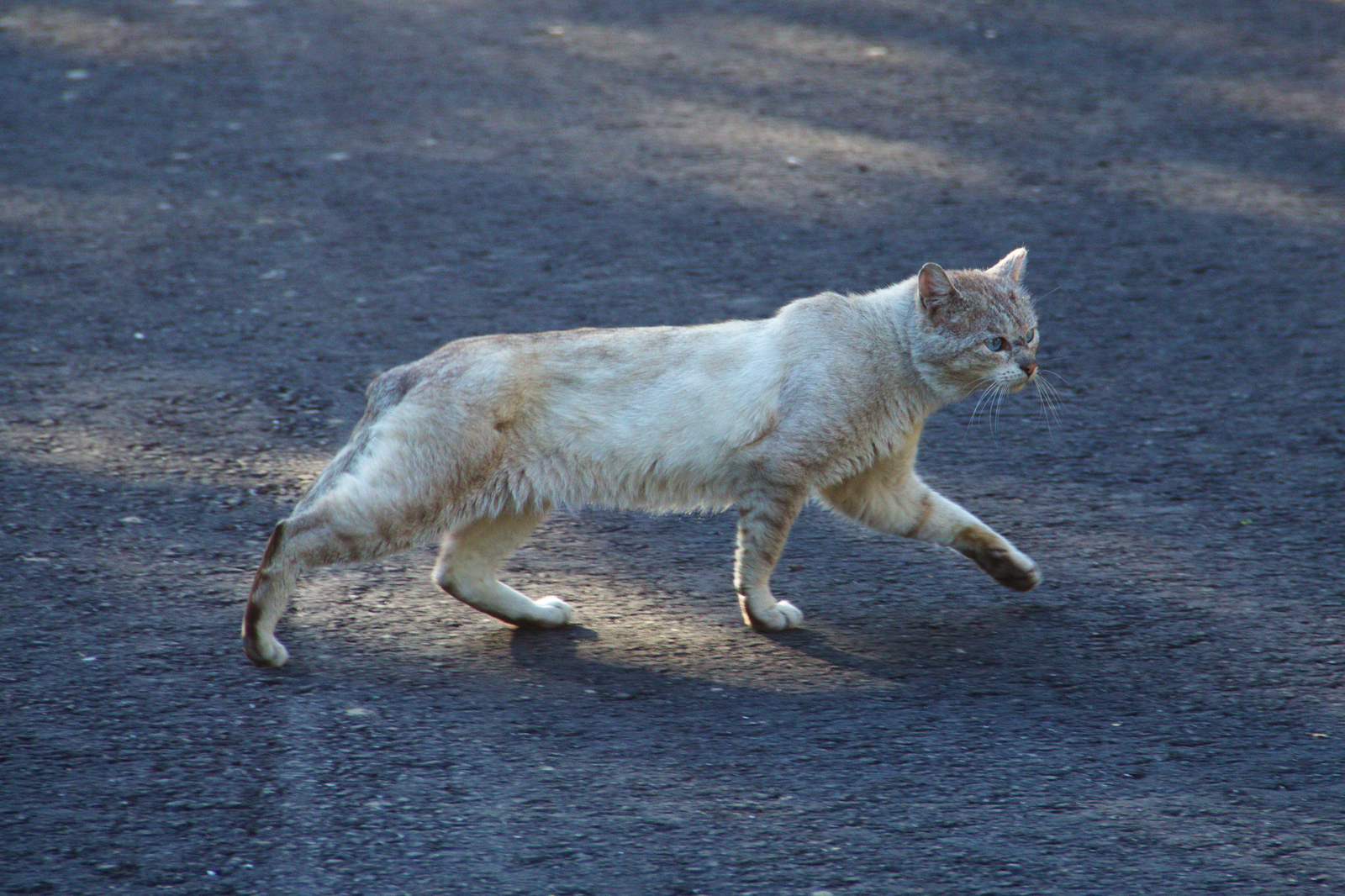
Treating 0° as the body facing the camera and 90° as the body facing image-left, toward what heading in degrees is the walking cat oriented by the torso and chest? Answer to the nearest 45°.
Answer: approximately 270°
